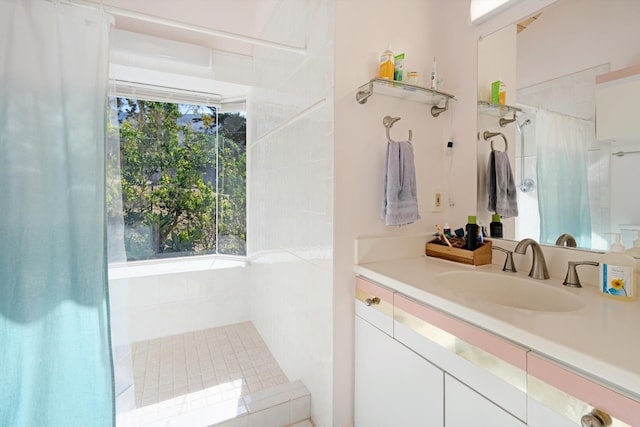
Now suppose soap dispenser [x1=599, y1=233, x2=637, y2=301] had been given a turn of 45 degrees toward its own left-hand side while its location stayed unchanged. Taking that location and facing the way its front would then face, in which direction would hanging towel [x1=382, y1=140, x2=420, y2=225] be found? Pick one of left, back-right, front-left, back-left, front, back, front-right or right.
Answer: right

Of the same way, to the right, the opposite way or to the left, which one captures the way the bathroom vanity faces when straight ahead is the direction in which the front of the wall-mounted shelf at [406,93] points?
to the right

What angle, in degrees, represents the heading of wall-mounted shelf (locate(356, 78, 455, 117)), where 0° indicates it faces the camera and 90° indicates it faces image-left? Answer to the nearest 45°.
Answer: approximately 315°

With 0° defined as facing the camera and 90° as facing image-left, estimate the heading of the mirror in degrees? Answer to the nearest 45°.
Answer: approximately 45°

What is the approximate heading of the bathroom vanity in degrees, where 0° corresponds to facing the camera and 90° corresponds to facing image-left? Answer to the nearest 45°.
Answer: approximately 45°

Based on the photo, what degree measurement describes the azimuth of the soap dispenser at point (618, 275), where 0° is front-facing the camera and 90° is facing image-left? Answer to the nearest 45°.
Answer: approximately 45°

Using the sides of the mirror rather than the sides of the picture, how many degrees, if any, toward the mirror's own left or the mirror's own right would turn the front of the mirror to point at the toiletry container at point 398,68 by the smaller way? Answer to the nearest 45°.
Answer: approximately 45° to the mirror's own right
